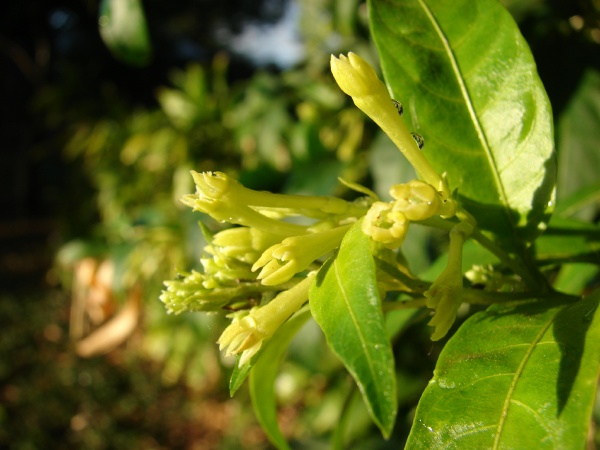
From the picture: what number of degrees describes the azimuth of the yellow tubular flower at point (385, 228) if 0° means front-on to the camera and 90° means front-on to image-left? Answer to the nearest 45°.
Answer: approximately 0°

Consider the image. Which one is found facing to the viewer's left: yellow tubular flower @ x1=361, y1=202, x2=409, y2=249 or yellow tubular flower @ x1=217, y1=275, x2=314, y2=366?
yellow tubular flower @ x1=217, y1=275, x2=314, y2=366

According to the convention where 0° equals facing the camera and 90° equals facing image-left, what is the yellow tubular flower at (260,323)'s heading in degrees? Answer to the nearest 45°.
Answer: approximately 90°

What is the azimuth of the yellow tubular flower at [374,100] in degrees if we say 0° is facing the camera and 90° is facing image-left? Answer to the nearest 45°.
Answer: approximately 90°

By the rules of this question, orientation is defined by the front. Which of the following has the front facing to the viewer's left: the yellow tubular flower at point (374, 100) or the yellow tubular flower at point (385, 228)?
the yellow tubular flower at point (374, 100)

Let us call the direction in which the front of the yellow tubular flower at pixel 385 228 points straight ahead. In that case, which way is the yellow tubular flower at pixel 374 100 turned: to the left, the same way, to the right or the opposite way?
to the right

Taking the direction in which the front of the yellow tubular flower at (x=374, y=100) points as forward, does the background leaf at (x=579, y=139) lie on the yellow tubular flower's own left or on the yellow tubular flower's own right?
on the yellow tubular flower's own right
